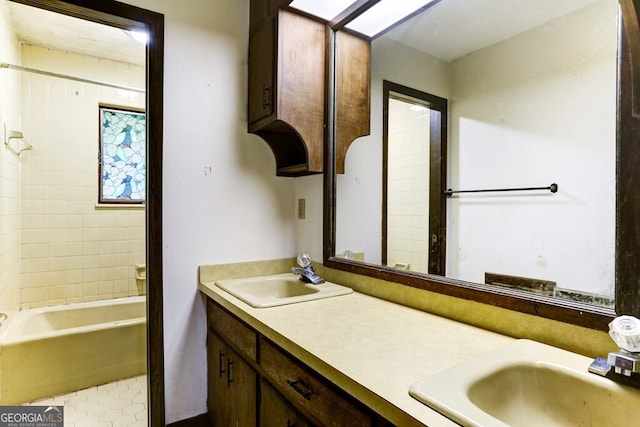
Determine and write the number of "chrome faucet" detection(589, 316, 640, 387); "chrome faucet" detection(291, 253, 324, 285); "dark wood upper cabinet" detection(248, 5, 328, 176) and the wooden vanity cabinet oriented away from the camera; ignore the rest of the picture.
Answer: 0

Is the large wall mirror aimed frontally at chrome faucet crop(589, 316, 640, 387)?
no

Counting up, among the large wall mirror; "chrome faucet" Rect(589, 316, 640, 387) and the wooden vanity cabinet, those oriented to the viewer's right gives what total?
0

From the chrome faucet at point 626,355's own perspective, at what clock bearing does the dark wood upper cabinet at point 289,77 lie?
The dark wood upper cabinet is roughly at 2 o'clock from the chrome faucet.

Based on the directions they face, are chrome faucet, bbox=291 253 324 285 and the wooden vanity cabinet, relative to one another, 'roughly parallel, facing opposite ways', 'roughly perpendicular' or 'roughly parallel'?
roughly parallel

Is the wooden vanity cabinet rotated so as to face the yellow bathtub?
no

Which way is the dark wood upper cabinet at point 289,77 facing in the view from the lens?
facing the viewer and to the left of the viewer

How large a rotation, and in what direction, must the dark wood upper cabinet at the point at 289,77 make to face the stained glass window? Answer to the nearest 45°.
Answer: approximately 90° to its right

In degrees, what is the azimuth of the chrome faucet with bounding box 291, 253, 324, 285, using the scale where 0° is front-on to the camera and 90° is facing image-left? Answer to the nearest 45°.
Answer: approximately 45°

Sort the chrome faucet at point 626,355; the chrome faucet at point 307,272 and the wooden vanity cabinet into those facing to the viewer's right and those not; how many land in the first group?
0

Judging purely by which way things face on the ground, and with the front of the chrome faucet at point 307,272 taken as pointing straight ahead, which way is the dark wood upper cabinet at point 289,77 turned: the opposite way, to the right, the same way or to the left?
the same way

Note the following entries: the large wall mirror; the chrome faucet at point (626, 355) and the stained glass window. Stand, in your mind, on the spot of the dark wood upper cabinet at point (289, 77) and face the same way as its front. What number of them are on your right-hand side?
1

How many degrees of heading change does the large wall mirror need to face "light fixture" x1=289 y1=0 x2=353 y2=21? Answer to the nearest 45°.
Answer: approximately 45° to its right

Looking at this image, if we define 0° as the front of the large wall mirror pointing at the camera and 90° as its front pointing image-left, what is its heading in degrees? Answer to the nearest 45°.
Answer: approximately 45°
